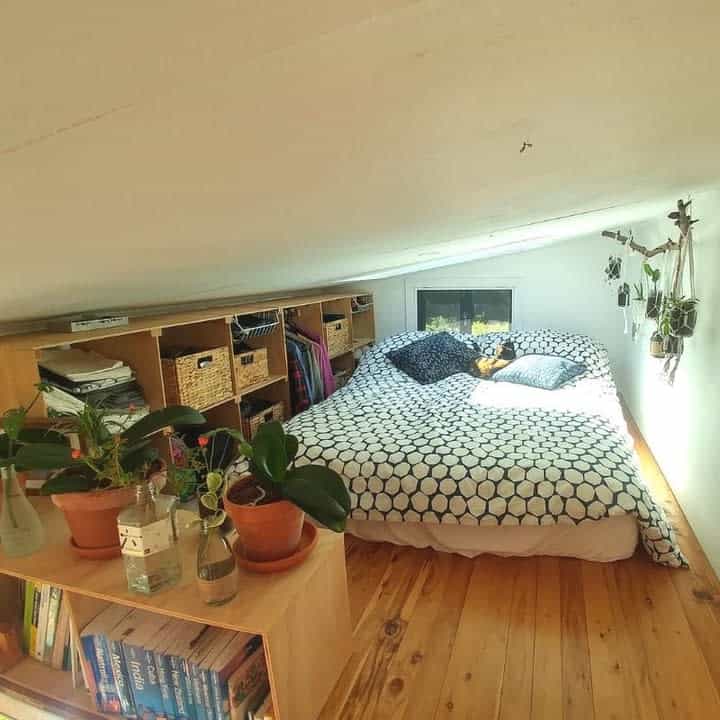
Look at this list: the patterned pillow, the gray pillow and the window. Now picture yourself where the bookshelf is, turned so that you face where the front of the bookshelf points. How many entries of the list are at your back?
3

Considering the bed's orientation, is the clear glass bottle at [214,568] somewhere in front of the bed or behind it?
in front

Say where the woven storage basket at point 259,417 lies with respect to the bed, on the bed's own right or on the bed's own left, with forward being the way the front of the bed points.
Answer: on the bed's own right

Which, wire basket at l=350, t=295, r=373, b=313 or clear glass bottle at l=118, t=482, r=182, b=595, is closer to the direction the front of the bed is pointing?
the clear glass bottle

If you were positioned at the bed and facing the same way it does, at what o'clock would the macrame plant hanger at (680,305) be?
The macrame plant hanger is roughly at 8 o'clock from the bed.

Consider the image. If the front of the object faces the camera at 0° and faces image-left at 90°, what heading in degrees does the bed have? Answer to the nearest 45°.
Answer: approximately 0°

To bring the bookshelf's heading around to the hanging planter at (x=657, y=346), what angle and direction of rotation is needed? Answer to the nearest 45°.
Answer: approximately 135° to its left

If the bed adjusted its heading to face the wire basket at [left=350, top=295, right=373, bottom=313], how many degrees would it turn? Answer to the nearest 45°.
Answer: approximately 135° to its right

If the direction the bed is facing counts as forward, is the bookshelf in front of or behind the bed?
in front

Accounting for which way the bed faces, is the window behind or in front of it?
behind

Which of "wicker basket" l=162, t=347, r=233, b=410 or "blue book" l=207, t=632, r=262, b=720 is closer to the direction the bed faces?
the blue book
